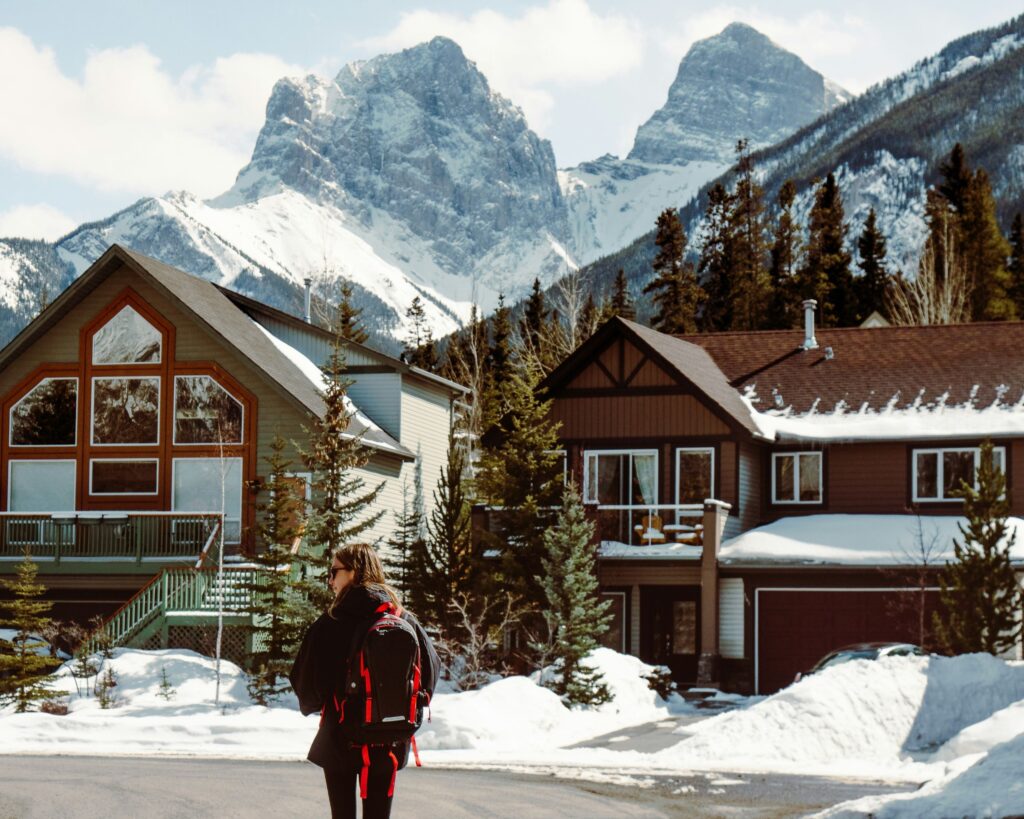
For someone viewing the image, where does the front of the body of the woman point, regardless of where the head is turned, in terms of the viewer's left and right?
facing away from the viewer and to the left of the viewer

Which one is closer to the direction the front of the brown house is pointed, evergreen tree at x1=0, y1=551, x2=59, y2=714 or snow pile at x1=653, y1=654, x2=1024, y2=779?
the snow pile

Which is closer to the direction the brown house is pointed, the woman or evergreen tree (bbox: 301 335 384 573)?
the woman

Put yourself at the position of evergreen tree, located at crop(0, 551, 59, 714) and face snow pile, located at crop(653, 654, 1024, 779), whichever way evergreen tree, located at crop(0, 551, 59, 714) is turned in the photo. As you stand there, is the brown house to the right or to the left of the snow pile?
left

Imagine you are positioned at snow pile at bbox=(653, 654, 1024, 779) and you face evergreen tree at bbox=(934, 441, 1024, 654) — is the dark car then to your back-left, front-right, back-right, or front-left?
front-left

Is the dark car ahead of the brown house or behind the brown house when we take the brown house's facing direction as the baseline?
ahead

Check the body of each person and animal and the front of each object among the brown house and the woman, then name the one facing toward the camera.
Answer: the brown house

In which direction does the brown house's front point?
toward the camera

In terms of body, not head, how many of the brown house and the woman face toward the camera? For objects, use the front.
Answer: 1

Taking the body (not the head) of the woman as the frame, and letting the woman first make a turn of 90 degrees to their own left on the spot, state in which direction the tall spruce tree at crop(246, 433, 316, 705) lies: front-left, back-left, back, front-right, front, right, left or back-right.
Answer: back-right

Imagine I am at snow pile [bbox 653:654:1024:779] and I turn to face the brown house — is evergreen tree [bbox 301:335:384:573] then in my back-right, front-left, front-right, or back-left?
front-left

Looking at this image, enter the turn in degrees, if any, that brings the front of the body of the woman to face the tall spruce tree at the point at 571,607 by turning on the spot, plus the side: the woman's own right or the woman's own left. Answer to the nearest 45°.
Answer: approximately 45° to the woman's own right

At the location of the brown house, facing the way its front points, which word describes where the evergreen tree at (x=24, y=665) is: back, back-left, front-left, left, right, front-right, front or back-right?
front-right

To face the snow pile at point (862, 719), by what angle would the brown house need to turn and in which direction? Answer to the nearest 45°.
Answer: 0° — it already faces it

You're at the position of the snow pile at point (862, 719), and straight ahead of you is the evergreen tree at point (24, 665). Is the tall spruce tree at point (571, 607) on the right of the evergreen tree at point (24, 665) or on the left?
right

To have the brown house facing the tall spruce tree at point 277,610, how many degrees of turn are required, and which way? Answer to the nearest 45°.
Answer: approximately 45° to its right
